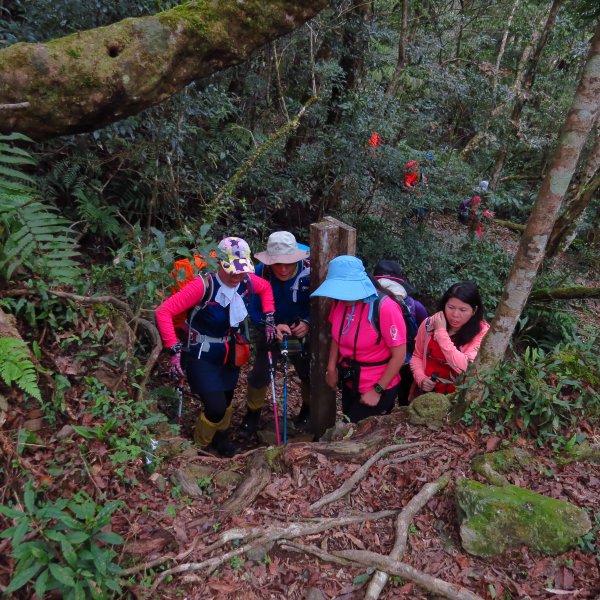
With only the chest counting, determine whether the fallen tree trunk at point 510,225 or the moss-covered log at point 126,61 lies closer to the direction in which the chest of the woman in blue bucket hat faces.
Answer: the moss-covered log

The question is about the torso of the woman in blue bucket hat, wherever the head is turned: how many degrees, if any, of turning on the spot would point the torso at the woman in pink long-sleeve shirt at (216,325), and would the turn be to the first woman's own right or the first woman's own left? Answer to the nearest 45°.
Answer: approximately 45° to the first woman's own right

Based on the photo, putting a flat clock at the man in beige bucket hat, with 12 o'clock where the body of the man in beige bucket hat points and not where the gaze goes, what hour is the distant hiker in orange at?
The distant hiker in orange is roughly at 7 o'clock from the man in beige bucket hat.

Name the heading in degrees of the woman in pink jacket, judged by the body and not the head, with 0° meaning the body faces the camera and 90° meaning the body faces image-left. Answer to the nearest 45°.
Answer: approximately 45°

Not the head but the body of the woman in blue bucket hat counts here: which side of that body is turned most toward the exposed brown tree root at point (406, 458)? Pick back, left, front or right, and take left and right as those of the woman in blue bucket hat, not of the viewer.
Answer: left

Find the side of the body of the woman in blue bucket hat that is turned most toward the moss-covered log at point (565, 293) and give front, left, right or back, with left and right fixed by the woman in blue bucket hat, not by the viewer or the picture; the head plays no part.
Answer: back

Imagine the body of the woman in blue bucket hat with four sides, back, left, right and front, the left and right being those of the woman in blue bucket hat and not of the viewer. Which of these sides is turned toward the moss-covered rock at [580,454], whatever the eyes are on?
left

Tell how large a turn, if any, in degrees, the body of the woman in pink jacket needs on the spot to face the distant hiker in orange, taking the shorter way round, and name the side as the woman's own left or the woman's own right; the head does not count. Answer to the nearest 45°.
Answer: approximately 135° to the woman's own right
